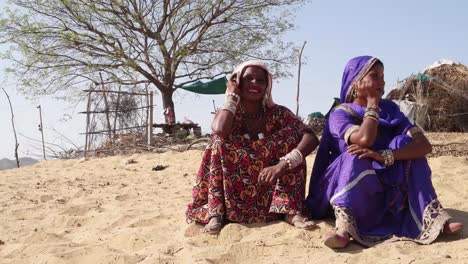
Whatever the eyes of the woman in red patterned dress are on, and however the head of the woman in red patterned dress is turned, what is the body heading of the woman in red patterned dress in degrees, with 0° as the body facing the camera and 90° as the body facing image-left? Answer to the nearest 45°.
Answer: approximately 0°

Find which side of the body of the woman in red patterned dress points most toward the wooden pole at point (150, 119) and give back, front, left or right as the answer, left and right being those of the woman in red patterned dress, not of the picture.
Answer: back

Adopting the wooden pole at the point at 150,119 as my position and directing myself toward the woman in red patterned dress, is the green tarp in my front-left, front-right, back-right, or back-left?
back-left

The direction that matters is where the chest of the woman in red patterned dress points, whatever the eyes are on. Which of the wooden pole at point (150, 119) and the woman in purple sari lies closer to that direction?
the woman in purple sari

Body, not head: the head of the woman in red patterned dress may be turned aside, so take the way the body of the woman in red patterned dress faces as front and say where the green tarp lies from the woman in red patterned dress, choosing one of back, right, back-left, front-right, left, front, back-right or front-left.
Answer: back
